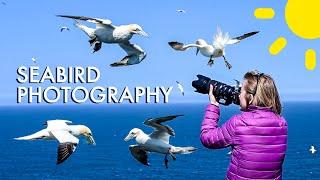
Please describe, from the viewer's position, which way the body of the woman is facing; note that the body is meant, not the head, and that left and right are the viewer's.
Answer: facing away from the viewer and to the left of the viewer

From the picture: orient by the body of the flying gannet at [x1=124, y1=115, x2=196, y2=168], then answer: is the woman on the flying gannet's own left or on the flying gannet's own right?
on the flying gannet's own left

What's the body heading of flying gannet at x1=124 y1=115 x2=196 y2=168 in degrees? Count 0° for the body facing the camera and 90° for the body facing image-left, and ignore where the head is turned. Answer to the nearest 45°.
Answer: approximately 90°

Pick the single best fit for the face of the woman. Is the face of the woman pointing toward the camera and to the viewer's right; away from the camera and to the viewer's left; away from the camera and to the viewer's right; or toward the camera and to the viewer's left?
away from the camera and to the viewer's left

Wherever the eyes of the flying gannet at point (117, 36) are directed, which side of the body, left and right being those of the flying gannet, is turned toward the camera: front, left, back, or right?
right

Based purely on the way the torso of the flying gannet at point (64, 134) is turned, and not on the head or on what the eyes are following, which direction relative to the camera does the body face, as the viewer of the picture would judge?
to the viewer's right
